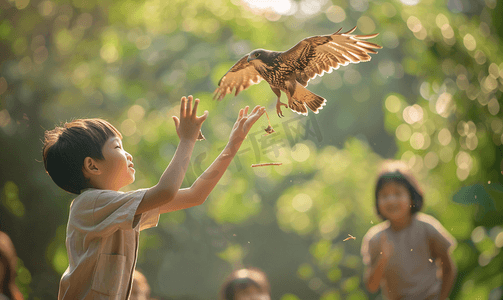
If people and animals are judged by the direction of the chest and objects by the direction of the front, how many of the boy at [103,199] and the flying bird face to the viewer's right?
1

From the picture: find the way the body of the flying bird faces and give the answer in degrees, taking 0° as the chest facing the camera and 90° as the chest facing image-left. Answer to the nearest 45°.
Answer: approximately 45°

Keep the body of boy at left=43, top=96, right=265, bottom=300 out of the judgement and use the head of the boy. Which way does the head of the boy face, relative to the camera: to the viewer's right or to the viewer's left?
to the viewer's right

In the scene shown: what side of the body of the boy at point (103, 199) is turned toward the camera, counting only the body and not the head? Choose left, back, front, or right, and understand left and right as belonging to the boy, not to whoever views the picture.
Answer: right
